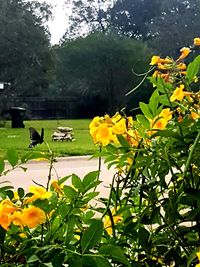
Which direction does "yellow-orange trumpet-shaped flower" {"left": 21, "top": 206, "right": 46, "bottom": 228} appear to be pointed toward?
toward the camera

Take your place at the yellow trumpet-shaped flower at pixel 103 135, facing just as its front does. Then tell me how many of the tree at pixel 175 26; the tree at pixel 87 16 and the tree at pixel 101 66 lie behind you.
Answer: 3

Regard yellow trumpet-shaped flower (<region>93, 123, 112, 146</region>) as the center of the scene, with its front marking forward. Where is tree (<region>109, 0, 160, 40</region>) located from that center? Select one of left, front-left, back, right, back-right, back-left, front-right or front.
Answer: back

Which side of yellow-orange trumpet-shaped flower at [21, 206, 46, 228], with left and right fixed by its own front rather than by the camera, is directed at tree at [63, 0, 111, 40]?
back

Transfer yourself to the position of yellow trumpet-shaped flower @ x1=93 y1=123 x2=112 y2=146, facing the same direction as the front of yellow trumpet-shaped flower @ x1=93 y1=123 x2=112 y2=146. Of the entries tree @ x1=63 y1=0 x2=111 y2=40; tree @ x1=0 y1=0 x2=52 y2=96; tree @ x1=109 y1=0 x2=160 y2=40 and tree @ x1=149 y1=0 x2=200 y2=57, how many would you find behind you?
4

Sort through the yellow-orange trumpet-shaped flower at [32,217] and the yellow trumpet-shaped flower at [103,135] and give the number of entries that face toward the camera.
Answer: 2

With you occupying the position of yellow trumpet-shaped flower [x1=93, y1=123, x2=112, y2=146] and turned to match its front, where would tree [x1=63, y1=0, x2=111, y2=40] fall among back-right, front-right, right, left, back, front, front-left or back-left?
back

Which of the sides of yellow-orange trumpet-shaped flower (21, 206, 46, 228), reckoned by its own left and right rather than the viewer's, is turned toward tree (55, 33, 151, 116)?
back
